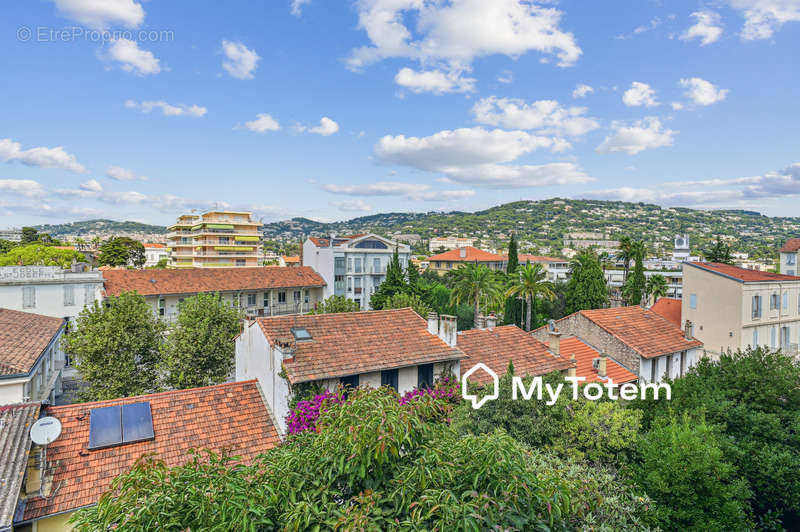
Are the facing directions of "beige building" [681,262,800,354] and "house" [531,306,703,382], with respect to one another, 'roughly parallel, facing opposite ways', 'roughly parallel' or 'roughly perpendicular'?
roughly parallel

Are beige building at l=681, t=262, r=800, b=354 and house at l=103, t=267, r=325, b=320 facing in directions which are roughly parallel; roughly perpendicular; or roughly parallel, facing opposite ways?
roughly parallel

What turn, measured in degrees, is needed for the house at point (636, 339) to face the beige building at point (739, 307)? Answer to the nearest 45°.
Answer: approximately 90° to its left

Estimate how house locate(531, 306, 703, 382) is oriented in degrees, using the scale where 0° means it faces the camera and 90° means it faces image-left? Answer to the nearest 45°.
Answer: approximately 315°

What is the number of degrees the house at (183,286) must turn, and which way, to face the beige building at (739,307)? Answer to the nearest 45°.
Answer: approximately 45° to its left

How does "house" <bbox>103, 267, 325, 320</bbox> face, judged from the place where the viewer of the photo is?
facing the viewer

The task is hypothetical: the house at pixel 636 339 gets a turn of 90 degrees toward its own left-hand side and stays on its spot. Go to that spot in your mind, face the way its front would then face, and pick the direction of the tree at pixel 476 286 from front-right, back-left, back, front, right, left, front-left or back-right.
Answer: left

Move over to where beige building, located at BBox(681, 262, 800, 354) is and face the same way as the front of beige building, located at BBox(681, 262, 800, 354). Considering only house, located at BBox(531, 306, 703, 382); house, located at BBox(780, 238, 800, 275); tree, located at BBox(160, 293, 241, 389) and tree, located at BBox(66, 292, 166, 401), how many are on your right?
3

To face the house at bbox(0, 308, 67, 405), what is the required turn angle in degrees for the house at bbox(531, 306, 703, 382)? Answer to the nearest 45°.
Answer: approximately 90° to its right

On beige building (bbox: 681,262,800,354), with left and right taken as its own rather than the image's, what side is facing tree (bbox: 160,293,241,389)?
right

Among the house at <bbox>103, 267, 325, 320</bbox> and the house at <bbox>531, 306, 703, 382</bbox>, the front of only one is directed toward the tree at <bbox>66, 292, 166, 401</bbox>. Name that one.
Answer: the house at <bbox>103, 267, 325, 320</bbox>

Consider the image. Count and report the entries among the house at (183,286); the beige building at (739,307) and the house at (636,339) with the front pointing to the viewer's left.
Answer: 0

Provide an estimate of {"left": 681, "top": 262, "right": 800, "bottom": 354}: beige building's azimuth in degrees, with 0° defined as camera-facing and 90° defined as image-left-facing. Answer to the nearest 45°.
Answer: approximately 315°

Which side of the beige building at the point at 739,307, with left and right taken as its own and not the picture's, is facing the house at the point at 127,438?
right
